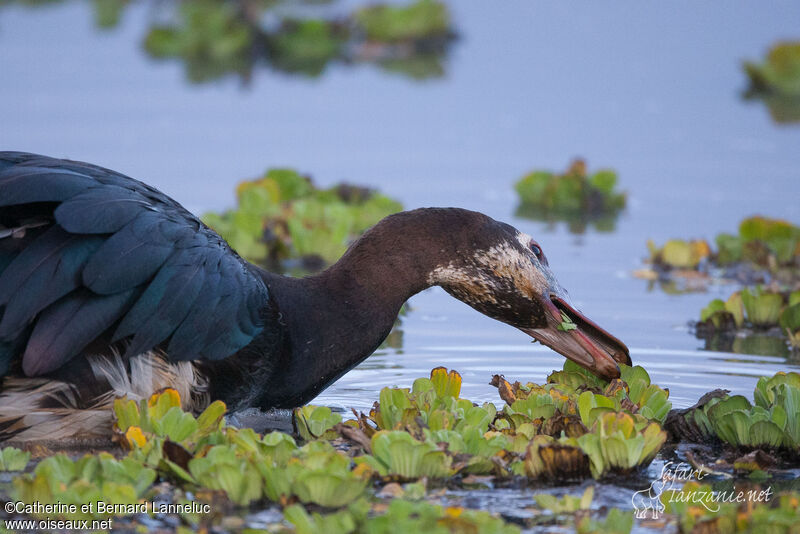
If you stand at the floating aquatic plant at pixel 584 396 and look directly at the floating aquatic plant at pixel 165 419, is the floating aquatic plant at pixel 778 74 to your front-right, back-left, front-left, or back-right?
back-right

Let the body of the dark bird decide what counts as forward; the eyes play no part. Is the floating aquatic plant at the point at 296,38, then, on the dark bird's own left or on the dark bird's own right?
on the dark bird's own left

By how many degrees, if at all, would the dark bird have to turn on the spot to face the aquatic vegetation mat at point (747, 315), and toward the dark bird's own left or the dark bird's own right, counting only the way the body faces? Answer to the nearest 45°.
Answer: approximately 45° to the dark bird's own left

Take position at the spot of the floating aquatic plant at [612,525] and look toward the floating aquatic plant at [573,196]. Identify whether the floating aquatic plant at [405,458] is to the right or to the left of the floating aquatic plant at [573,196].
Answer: left

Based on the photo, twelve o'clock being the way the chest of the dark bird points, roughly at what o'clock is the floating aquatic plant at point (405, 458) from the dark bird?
The floating aquatic plant is roughly at 1 o'clock from the dark bird.

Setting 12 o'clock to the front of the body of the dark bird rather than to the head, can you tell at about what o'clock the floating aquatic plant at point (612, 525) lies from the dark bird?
The floating aquatic plant is roughly at 1 o'clock from the dark bird.

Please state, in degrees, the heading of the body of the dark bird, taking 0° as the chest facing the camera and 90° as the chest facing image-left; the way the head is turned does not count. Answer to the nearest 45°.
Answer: approximately 270°

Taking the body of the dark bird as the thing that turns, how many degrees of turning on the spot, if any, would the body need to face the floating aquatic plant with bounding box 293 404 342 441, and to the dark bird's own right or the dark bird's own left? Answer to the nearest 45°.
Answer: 0° — it already faces it

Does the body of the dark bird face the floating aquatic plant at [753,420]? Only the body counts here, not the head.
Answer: yes

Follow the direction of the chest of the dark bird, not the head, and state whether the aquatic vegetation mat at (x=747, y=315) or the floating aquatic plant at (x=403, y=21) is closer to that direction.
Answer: the aquatic vegetation mat

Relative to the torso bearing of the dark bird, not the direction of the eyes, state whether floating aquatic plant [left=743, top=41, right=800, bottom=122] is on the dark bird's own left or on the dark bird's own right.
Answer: on the dark bird's own left

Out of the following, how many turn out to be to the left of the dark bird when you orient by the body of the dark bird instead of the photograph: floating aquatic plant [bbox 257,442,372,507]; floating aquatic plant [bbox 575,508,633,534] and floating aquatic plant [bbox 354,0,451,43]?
1
